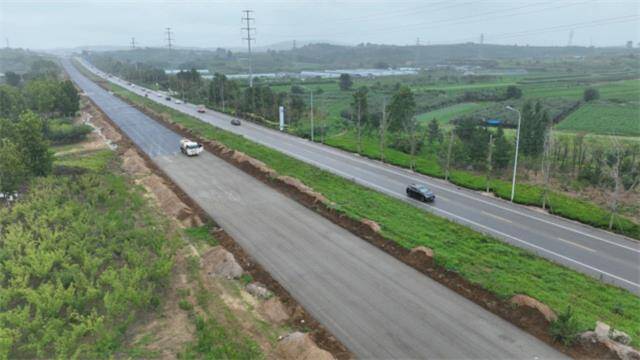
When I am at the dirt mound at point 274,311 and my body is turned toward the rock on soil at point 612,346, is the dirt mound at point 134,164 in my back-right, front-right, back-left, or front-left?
back-left

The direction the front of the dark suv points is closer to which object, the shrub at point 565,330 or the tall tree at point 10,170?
the shrub

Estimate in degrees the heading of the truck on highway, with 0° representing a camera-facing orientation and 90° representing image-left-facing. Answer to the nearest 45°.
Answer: approximately 315°

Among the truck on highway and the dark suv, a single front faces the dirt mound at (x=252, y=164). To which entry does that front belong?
the truck on highway

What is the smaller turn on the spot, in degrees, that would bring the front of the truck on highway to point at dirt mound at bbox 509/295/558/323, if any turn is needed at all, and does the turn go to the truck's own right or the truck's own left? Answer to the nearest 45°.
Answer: approximately 45° to the truck's own right

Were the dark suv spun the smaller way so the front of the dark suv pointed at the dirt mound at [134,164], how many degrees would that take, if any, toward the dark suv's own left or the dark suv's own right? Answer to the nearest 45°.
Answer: approximately 135° to the dark suv's own right

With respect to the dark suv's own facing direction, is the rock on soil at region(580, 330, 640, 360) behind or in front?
in front

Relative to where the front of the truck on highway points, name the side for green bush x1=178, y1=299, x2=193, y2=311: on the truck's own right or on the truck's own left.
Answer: on the truck's own right

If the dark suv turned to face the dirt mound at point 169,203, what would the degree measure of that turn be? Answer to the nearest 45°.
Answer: approximately 90° to its right

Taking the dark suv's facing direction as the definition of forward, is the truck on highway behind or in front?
behind
